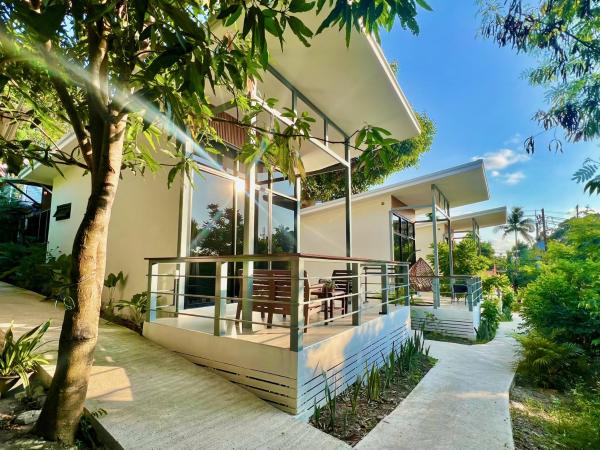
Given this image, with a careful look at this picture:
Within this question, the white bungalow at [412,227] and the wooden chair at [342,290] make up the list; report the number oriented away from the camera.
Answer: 0

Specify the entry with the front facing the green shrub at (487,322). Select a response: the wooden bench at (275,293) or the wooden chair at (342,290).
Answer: the wooden bench at (275,293)

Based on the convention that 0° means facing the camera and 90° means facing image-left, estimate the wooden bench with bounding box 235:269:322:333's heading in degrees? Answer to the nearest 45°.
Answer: approximately 225°

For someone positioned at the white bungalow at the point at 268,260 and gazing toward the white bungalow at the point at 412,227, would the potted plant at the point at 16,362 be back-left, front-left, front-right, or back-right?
back-right

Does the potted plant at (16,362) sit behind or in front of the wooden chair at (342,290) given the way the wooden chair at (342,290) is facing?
in front

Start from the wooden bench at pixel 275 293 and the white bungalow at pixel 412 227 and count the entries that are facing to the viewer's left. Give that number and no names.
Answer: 0

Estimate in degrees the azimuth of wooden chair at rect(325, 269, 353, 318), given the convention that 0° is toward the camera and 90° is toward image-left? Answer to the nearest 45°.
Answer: approximately 45°

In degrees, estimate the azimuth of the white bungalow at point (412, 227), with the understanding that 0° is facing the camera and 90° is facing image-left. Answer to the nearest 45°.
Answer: approximately 315°
